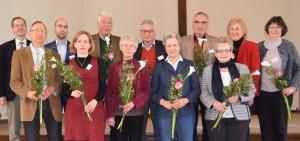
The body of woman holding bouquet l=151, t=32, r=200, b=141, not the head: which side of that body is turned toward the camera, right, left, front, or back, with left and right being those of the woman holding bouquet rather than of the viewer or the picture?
front

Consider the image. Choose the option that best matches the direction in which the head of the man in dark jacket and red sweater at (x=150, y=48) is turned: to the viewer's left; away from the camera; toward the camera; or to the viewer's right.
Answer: toward the camera

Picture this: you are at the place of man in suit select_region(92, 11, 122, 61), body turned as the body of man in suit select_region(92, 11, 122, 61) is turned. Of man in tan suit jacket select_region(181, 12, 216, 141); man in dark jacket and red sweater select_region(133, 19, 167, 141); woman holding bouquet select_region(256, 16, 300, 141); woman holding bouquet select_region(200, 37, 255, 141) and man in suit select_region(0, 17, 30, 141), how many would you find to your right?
1

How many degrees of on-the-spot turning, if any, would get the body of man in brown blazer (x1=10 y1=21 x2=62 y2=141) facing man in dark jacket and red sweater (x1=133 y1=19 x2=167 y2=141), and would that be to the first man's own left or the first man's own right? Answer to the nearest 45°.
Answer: approximately 90° to the first man's own left

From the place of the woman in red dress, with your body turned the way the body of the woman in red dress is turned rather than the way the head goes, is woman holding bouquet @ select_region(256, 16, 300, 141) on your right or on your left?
on your left

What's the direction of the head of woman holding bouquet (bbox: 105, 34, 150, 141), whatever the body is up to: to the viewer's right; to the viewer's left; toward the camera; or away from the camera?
toward the camera

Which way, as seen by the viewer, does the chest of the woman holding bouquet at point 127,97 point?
toward the camera

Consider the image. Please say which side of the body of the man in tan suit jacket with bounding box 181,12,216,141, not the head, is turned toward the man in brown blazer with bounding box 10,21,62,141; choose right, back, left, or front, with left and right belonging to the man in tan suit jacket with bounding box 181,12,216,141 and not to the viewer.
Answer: right

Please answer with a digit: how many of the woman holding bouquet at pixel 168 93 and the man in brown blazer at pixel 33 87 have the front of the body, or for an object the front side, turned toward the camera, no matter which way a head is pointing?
2

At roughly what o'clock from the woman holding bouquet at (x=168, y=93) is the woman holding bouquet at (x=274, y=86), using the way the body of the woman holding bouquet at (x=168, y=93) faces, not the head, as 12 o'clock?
the woman holding bouquet at (x=274, y=86) is roughly at 8 o'clock from the woman holding bouquet at (x=168, y=93).

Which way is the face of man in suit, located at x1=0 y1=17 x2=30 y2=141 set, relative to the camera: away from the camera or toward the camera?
toward the camera

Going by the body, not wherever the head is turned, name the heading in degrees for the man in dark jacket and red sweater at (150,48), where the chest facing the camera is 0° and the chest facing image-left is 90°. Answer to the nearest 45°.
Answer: approximately 0°

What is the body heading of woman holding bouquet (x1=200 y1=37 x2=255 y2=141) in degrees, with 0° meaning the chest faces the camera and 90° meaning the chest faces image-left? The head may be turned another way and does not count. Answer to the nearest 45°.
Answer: approximately 0°

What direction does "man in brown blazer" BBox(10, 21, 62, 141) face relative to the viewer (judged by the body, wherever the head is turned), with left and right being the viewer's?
facing the viewer

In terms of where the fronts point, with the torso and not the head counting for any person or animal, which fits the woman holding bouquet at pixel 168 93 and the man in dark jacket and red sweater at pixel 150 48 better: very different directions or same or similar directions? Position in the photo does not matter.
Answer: same or similar directions

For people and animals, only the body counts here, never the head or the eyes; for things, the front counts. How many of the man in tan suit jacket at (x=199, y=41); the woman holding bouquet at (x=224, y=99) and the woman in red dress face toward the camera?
3

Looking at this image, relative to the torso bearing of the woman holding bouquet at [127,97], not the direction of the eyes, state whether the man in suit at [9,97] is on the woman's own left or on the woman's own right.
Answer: on the woman's own right

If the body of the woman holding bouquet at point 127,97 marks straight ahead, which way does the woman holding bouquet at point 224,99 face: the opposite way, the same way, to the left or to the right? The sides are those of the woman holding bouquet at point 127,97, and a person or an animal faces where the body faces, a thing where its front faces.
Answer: the same way

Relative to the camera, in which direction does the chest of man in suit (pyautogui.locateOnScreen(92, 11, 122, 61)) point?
toward the camera
